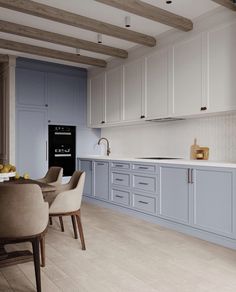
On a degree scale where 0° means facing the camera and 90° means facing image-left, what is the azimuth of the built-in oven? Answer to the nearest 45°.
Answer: approximately 0°

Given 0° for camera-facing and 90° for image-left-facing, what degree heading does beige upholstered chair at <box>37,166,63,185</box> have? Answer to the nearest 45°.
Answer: approximately 45°

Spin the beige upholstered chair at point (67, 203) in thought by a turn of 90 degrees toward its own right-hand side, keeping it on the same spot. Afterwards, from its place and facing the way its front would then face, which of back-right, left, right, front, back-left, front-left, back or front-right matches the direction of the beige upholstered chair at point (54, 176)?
front

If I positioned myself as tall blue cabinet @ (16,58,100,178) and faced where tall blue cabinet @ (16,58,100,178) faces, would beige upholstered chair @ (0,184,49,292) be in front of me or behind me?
in front

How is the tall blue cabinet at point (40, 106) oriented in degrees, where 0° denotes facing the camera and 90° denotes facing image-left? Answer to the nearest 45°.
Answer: approximately 315°

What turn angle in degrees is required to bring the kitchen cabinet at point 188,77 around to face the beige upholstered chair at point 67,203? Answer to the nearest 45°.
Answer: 0° — it already faces it

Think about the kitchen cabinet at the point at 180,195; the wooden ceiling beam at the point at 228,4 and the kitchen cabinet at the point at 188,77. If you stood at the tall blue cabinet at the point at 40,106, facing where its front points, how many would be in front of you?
3

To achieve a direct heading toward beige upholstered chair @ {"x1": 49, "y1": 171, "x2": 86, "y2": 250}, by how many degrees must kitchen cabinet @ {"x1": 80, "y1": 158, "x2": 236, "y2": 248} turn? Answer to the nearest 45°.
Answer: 0° — it already faces it

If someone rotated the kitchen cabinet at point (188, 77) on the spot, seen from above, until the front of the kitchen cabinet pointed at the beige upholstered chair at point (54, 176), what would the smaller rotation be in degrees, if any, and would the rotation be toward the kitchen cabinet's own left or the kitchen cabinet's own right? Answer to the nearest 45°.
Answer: approximately 45° to the kitchen cabinet's own right

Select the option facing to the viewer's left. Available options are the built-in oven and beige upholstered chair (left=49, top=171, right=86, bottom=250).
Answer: the beige upholstered chair

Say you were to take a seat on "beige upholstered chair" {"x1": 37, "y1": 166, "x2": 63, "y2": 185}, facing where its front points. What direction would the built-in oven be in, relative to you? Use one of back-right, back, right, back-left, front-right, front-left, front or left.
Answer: back-right

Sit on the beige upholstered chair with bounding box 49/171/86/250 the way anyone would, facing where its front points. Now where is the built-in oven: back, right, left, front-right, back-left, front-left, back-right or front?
right

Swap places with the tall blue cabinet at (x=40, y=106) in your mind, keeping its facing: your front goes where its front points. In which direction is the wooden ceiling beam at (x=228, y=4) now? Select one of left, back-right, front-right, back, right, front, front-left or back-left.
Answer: front

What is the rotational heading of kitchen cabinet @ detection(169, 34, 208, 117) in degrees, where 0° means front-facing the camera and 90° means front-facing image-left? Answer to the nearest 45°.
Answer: approximately 45°

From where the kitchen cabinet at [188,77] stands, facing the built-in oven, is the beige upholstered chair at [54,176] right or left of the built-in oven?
left

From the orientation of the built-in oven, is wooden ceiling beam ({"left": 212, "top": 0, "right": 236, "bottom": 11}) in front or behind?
in front
